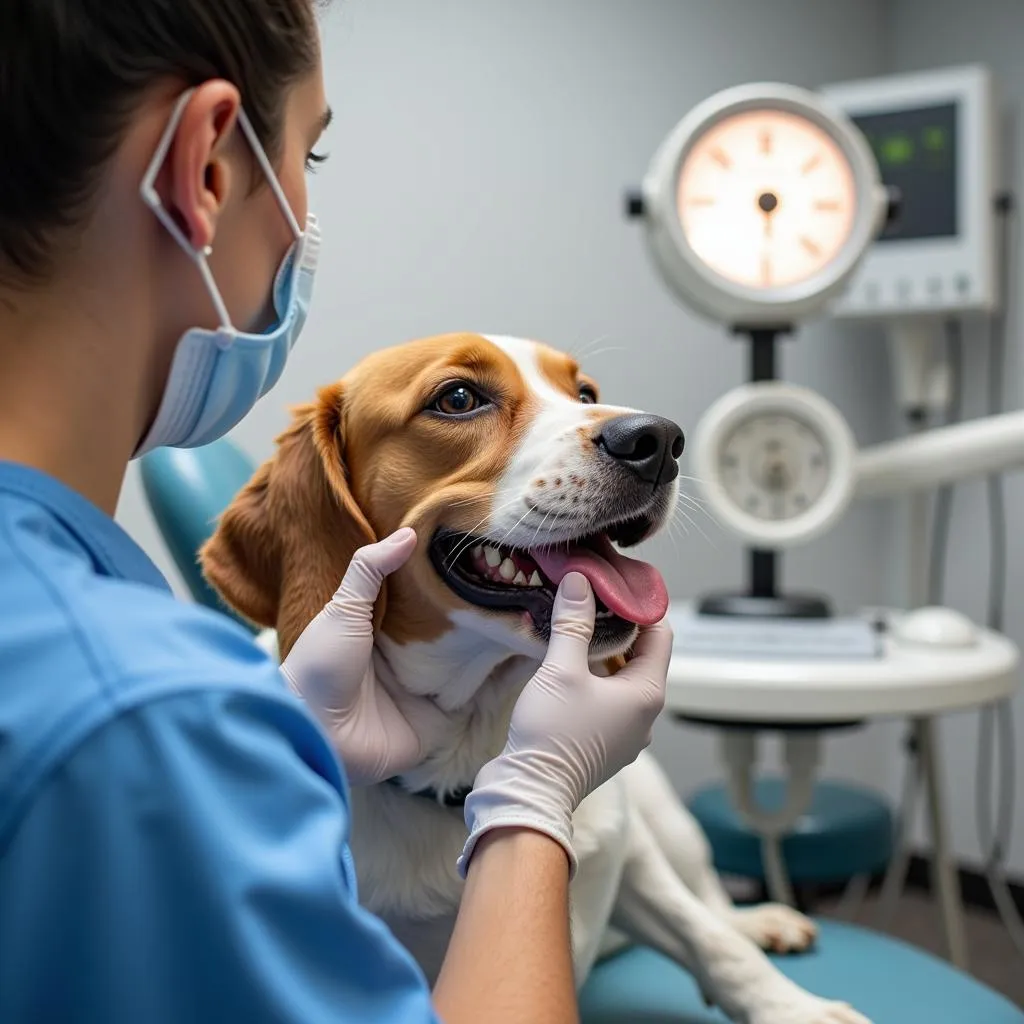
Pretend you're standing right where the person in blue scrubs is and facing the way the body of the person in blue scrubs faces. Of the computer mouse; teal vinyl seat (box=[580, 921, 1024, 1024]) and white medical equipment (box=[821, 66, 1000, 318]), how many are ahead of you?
3

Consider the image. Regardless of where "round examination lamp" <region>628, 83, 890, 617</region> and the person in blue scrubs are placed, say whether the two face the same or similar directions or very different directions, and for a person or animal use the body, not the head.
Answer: very different directions

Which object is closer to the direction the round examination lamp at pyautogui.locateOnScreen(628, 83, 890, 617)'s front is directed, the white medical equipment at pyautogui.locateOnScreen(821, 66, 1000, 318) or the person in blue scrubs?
the person in blue scrubs

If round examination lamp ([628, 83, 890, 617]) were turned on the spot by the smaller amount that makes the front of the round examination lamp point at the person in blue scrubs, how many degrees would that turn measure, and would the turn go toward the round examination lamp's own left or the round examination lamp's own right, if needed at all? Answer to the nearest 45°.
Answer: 0° — it already faces them

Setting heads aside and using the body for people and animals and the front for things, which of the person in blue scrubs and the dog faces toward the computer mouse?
the person in blue scrubs

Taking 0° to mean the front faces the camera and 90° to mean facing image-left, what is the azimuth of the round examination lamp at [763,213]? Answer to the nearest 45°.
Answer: approximately 0°

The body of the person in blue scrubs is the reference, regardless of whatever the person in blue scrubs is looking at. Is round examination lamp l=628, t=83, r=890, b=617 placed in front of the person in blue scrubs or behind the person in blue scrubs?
in front

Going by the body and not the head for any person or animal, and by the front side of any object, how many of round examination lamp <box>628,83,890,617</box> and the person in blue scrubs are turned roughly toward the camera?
1

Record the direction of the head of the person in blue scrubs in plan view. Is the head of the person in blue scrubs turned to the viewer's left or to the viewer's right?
to the viewer's right

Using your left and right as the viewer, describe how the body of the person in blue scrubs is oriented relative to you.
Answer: facing away from the viewer and to the right of the viewer
